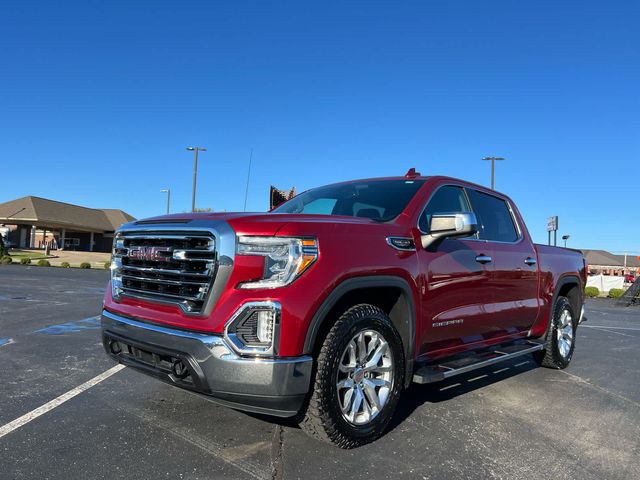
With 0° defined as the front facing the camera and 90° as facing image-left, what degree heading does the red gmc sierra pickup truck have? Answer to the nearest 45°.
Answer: approximately 45°
